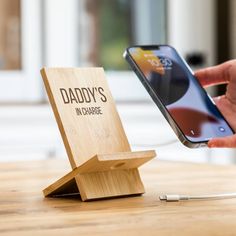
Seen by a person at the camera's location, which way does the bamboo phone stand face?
facing the viewer and to the right of the viewer
